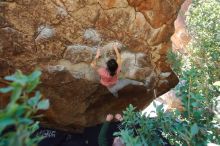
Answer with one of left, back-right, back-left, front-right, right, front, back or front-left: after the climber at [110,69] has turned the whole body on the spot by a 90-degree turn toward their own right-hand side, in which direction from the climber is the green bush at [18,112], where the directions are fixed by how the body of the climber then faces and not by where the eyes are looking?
right

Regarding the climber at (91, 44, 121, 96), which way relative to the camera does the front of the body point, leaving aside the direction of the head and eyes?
away from the camera

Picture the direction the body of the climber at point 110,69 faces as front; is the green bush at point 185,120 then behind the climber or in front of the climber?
behind
